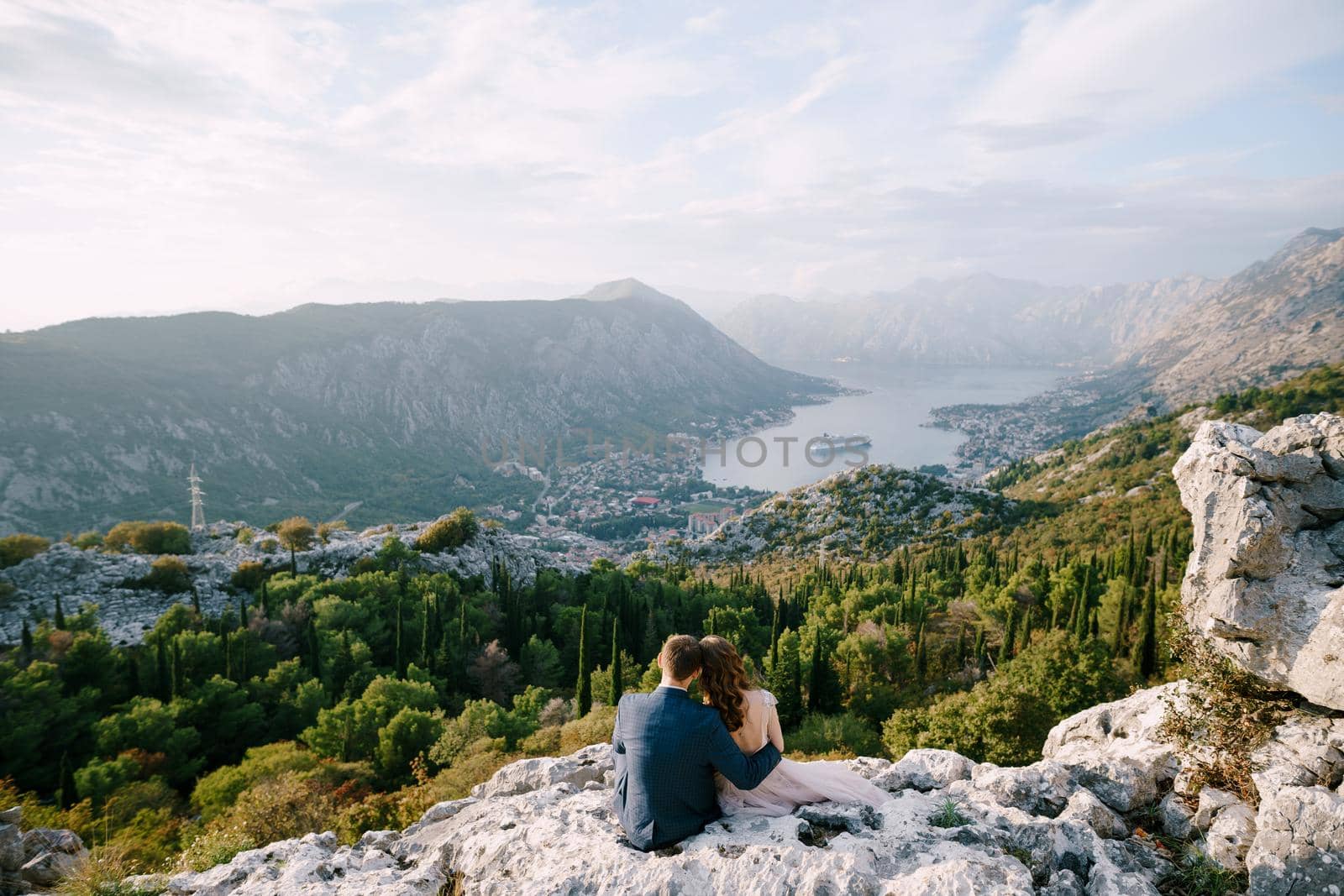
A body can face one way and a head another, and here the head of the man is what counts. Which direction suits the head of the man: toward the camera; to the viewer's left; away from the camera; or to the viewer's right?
away from the camera

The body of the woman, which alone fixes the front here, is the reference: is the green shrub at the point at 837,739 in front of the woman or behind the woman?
in front

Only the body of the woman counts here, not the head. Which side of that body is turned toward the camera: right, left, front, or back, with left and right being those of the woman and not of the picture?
back

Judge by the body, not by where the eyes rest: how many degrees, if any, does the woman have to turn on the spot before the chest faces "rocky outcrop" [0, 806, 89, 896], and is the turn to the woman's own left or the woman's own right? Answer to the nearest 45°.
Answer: approximately 90° to the woman's own left

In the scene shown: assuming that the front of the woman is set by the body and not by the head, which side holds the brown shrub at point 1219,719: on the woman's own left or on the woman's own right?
on the woman's own right

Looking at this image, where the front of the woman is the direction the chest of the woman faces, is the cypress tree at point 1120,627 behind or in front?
in front

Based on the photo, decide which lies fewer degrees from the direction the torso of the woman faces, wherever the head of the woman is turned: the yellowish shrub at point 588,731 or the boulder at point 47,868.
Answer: the yellowish shrub

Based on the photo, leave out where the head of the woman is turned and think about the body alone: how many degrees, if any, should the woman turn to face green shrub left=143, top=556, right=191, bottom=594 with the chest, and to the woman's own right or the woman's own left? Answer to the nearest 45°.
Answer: approximately 45° to the woman's own left

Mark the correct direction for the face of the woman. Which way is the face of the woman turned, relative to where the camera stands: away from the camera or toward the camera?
away from the camera

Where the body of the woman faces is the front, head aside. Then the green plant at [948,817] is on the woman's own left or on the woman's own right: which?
on the woman's own right

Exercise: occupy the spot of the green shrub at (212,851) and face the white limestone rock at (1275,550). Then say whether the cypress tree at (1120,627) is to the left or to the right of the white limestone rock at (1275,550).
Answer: left

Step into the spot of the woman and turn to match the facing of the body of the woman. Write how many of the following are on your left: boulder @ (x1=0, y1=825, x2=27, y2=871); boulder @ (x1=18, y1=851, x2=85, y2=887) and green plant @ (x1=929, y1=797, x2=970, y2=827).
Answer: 2

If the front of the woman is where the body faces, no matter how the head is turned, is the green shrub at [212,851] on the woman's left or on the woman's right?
on the woman's left

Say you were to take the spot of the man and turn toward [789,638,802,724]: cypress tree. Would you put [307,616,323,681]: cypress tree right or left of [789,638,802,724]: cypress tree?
left
